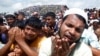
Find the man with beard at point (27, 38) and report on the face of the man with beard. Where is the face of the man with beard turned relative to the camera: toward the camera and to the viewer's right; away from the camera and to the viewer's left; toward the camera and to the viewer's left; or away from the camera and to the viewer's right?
toward the camera and to the viewer's left

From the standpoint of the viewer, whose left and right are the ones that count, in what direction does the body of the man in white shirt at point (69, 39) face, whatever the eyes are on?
facing the viewer

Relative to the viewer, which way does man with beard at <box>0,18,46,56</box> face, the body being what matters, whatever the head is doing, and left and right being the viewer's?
facing the viewer and to the left of the viewer

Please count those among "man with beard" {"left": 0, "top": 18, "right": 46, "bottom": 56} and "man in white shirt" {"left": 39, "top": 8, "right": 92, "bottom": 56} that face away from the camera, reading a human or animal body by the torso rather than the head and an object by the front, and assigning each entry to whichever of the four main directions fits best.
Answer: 0
